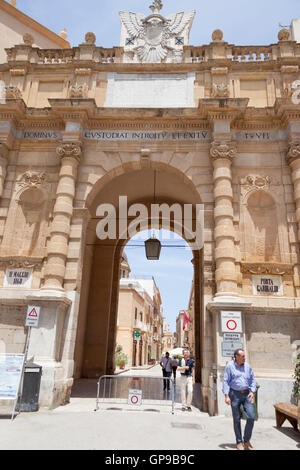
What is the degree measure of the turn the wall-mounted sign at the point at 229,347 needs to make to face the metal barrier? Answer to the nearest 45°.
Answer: approximately 135° to its right

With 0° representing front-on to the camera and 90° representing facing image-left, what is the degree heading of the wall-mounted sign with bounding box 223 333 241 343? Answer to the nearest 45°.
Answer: approximately 0°

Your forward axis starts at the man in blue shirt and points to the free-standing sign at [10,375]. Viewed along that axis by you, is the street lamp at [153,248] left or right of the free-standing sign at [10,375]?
right

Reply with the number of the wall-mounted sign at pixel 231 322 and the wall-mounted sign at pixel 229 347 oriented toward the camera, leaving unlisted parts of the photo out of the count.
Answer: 2

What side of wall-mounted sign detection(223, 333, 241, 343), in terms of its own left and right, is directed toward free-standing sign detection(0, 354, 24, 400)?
right

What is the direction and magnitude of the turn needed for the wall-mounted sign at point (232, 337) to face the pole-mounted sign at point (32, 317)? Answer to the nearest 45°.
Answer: approximately 90° to its right

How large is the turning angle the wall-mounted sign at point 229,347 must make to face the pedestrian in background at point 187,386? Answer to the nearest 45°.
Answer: approximately 135° to its right

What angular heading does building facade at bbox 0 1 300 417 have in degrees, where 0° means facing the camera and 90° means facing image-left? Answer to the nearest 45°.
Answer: approximately 0°
